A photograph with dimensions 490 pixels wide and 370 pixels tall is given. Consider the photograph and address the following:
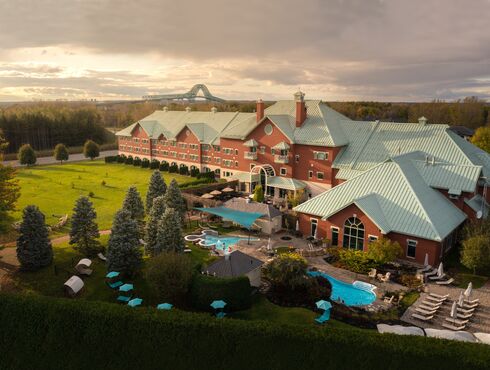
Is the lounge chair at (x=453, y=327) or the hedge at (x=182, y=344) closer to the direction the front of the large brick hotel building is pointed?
the hedge

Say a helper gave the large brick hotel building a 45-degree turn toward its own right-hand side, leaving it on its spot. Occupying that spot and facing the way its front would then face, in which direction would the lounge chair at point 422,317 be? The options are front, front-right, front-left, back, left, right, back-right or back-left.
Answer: left

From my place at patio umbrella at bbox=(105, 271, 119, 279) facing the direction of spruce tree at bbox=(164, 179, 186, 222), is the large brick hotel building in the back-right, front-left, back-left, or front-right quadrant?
front-right

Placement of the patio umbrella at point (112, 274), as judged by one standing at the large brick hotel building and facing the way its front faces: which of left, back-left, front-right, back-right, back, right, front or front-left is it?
front

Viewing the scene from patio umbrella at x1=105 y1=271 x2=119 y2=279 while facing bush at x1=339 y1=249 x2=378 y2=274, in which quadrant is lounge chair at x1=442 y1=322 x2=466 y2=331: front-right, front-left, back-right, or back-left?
front-right

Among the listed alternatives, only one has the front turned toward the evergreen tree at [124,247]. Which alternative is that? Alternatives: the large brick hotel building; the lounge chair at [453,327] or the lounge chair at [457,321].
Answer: the large brick hotel building

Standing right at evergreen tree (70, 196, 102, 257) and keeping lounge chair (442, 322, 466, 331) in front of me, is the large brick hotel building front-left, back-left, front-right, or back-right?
front-left

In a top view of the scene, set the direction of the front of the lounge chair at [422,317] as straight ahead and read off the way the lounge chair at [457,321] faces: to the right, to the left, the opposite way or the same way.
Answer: the same way
